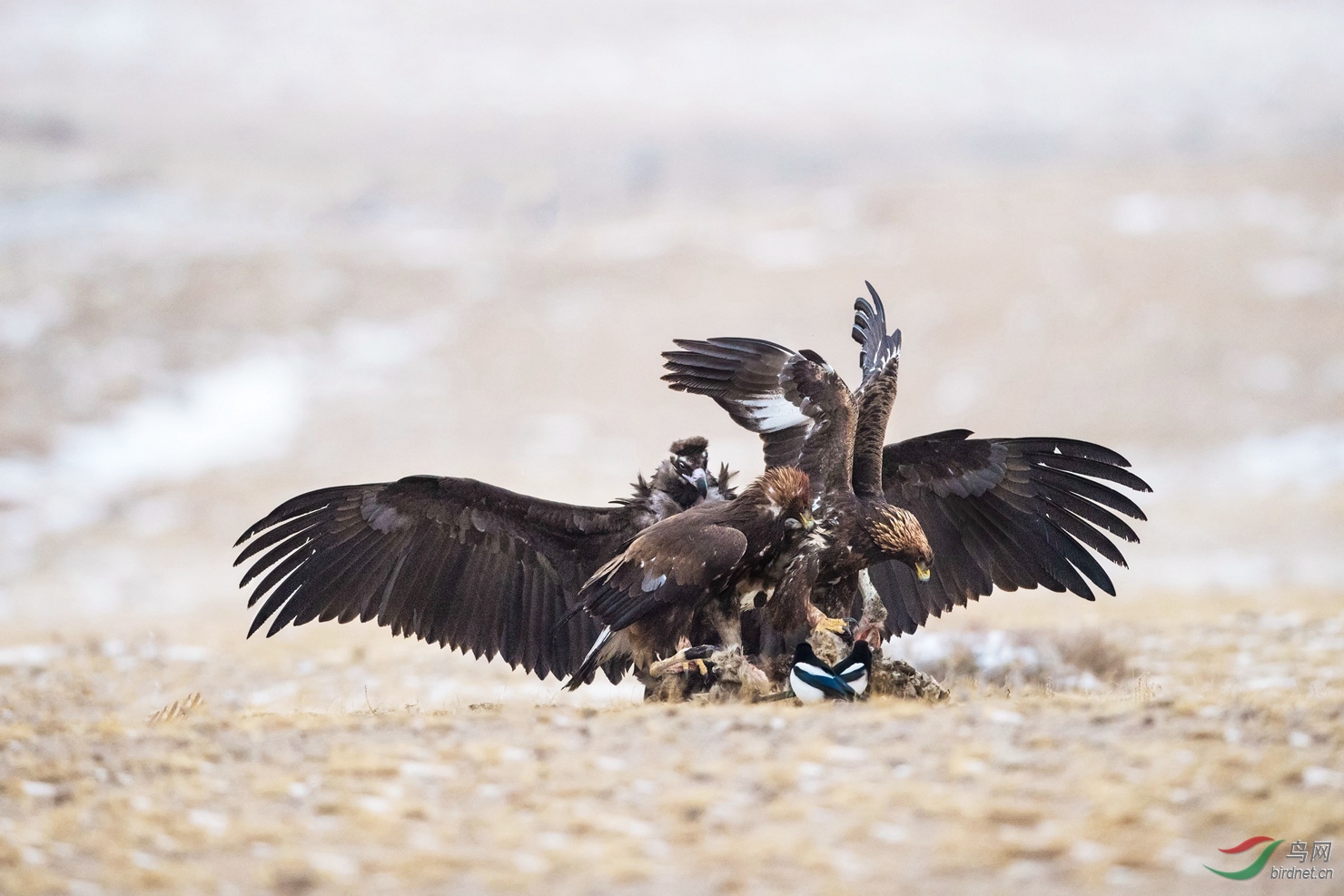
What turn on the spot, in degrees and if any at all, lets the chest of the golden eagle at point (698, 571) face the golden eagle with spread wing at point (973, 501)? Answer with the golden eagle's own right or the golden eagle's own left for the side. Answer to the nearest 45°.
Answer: approximately 45° to the golden eagle's own left

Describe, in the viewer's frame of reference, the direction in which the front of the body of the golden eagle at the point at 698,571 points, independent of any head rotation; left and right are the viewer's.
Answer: facing to the right of the viewer

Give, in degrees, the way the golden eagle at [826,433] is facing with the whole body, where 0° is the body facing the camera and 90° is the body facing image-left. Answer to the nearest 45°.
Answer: approximately 270°

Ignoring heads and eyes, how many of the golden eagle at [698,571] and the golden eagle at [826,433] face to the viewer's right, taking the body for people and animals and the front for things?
2
